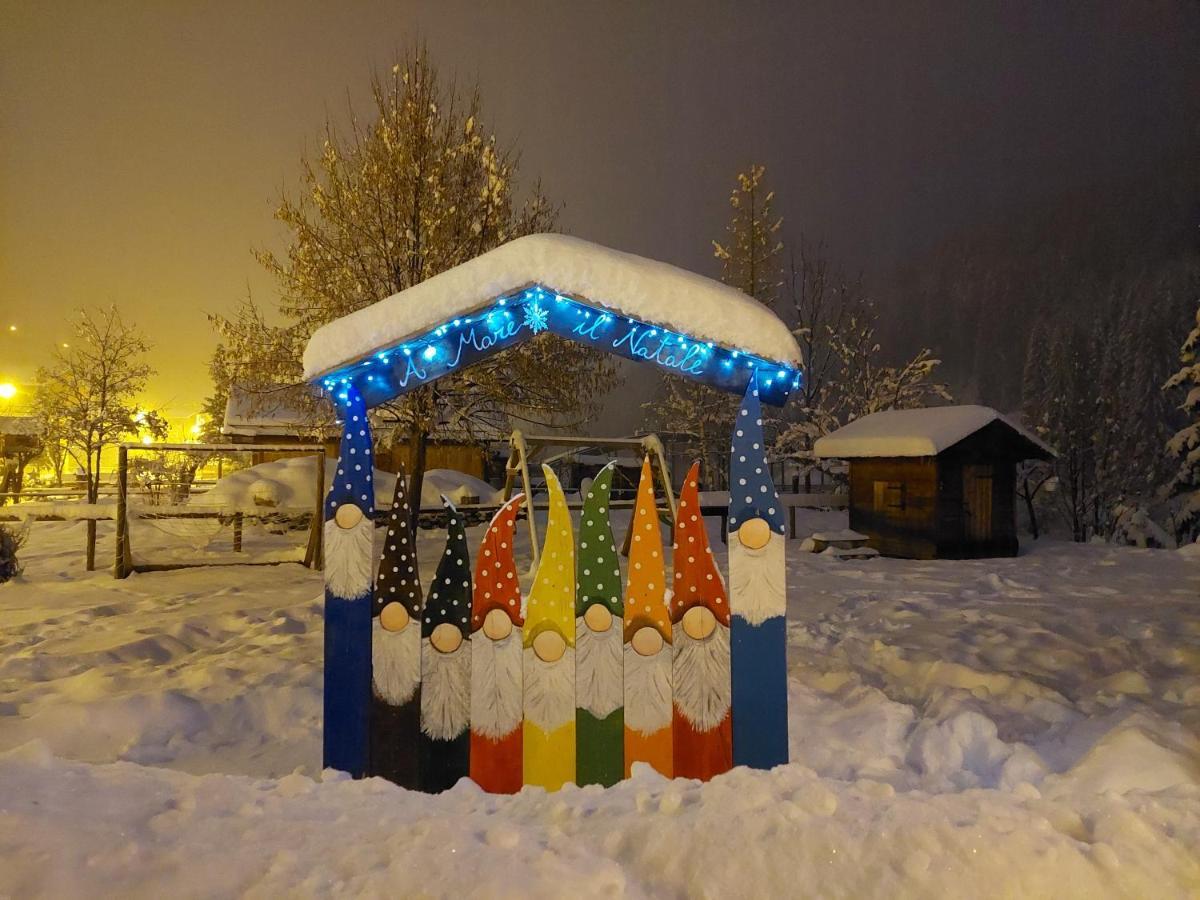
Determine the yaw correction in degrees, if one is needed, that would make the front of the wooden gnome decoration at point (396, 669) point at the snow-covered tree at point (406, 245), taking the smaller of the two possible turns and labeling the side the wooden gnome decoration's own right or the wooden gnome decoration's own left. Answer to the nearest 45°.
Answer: approximately 180°

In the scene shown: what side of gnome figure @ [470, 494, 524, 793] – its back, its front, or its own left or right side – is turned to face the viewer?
front

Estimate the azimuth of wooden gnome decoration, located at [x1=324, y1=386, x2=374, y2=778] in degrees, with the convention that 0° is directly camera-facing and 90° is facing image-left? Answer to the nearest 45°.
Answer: approximately 0°

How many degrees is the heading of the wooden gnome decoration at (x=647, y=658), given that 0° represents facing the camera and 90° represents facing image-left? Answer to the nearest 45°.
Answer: approximately 0°

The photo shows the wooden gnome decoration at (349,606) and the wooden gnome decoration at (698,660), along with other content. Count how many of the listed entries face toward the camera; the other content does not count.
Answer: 2

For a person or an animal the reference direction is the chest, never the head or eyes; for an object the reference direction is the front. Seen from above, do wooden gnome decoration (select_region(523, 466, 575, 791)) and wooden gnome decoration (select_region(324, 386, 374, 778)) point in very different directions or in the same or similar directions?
same or similar directions

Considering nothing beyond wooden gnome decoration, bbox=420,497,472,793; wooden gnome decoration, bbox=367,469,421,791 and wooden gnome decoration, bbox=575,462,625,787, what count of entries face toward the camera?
3

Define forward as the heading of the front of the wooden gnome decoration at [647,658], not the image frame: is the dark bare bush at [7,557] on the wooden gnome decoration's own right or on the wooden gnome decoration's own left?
on the wooden gnome decoration's own right

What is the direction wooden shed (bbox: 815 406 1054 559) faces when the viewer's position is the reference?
facing the viewer and to the right of the viewer

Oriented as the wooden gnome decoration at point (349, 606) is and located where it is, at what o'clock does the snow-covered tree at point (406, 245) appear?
The snow-covered tree is roughly at 6 o'clock from the wooden gnome decoration.

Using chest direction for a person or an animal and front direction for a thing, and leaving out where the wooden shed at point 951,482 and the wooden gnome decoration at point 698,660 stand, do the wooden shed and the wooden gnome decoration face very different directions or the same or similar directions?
same or similar directions

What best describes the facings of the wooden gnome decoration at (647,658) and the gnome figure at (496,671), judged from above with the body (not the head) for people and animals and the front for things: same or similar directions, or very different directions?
same or similar directions

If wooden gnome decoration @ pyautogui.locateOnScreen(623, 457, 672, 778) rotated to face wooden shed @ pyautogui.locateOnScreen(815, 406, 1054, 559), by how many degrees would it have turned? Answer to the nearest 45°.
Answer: approximately 135° to its left

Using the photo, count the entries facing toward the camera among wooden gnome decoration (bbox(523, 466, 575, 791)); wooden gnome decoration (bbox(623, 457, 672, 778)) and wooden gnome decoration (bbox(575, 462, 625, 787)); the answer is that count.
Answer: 3

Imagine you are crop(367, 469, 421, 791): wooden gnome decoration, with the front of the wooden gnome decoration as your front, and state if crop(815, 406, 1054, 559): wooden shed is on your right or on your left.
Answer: on your left

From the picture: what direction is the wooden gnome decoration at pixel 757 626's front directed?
toward the camera

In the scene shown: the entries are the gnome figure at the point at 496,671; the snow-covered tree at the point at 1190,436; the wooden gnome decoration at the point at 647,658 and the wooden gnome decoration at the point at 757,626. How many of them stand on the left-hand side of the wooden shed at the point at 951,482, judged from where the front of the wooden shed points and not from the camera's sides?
1

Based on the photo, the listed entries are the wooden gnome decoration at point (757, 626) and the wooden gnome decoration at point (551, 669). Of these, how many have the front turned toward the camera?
2

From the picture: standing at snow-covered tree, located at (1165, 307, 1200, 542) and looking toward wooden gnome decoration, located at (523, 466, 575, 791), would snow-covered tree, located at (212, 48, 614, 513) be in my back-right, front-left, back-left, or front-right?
front-right
